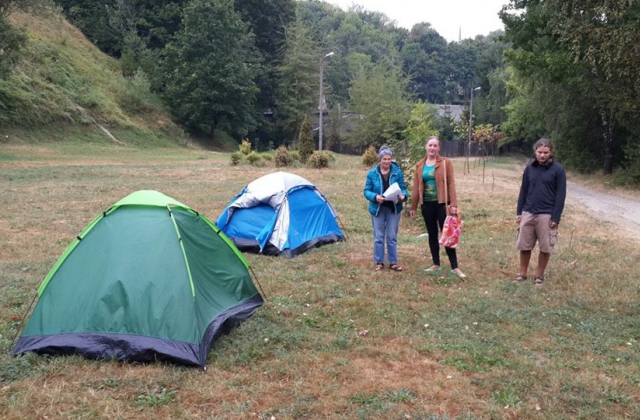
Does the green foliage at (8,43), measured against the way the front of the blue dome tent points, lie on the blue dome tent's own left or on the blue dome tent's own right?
on the blue dome tent's own right

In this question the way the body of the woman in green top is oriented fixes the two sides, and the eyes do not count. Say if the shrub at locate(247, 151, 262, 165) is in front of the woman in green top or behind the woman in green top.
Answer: behind

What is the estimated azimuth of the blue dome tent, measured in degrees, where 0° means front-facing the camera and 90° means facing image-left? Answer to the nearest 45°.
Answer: approximately 45°

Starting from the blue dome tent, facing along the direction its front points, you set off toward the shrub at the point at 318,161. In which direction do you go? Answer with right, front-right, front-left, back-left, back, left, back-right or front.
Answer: back-right

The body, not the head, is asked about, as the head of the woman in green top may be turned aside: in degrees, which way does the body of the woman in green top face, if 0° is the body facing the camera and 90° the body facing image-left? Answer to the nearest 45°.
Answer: approximately 0°

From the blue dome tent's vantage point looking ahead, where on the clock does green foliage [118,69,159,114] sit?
The green foliage is roughly at 4 o'clock from the blue dome tent.

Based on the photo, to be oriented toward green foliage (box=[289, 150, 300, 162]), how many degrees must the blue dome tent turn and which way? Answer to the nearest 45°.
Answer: approximately 135° to its right

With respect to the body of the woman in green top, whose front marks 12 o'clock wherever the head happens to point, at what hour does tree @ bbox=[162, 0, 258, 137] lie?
The tree is roughly at 5 o'clock from the woman in green top.

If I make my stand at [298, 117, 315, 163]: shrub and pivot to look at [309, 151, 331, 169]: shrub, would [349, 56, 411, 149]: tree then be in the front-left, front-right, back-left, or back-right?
back-left

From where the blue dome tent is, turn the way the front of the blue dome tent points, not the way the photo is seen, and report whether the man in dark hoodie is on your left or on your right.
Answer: on your left

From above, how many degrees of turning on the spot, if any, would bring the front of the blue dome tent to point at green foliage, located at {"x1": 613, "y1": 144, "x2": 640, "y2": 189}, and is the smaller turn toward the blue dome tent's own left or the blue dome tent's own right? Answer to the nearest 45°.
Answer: approximately 180°

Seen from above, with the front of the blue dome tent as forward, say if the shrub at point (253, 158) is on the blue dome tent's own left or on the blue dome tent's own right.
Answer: on the blue dome tent's own right
